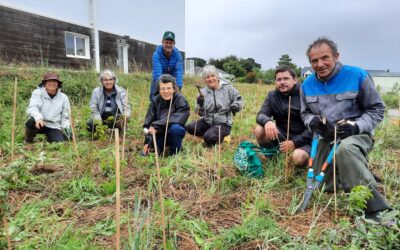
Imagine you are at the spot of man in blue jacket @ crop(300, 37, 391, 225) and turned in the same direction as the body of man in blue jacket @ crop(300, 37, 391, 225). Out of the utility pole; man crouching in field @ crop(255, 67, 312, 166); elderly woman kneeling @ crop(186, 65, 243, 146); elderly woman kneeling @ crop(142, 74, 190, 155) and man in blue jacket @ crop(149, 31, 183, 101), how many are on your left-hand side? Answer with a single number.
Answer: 0

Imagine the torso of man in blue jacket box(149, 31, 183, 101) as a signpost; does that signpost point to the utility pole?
no

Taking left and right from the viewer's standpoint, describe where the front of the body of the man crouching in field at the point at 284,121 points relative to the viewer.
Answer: facing the viewer

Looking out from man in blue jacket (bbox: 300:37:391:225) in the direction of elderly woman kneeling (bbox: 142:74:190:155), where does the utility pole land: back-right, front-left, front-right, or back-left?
front-right

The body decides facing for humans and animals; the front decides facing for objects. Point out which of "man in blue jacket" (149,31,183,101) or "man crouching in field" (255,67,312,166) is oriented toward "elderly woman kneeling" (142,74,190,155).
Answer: the man in blue jacket

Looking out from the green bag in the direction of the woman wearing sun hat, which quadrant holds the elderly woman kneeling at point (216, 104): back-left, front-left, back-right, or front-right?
front-right

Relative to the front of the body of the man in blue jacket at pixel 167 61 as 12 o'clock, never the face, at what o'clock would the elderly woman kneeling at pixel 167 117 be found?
The elderly woman kneeling is roughly at 12 o'clock from the man in blue jacket.

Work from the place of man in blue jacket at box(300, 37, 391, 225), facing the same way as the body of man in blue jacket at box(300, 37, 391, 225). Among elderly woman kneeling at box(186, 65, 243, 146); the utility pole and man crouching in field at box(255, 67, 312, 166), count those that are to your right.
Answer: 3

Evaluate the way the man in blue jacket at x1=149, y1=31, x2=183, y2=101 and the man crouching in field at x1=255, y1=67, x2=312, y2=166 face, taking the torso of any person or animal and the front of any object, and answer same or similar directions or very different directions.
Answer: same or similar directions

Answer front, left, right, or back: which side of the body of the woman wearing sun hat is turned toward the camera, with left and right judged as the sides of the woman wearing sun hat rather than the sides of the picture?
front

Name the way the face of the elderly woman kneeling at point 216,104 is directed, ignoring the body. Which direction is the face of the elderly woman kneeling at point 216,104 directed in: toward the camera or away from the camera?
toward the camera

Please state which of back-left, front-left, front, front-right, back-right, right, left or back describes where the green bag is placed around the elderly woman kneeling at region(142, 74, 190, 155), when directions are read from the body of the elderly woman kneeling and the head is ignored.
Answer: front-left

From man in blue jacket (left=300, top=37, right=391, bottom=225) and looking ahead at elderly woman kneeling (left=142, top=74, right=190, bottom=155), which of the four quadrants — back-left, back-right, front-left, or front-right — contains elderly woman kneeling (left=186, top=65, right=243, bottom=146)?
front-right

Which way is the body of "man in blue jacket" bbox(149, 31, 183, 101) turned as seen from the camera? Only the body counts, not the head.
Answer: toward the camera

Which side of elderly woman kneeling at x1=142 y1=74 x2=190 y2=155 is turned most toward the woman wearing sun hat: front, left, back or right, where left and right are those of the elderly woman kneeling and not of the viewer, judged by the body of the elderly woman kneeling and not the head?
right

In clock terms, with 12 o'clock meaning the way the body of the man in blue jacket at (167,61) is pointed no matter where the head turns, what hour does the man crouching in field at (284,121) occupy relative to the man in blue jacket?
The man crouching in field is roughly at 11 o'clock from the man in blue jacket.

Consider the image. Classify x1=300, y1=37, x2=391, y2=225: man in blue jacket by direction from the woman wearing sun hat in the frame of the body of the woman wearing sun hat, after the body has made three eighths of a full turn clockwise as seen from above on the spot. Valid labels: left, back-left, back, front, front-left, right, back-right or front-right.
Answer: back

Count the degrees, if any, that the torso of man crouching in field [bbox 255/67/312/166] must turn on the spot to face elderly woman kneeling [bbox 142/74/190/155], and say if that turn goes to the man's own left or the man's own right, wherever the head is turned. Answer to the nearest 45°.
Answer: approximately 90° to the man's own right

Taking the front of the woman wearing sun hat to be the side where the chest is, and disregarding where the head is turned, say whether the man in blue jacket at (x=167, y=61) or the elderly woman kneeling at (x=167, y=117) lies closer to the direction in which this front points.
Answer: the elderly woman kneeling

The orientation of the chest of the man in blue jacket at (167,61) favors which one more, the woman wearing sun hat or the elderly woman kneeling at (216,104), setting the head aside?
the elderly woman kneeling
